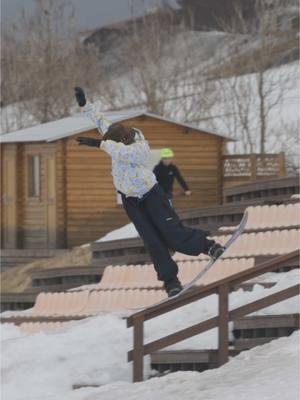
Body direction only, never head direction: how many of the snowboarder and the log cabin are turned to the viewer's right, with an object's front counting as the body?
0

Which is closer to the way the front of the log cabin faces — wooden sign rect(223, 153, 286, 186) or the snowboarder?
the snowboarder

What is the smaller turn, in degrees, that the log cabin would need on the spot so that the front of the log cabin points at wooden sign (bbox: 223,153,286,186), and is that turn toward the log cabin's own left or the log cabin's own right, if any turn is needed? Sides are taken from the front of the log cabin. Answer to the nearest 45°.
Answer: approximately 135° to the log cabin's own left

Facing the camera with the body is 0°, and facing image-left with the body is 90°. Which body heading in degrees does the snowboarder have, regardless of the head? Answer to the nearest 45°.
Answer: approximately 135°

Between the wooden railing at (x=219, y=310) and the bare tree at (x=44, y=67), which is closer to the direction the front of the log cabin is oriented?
the wooden railing

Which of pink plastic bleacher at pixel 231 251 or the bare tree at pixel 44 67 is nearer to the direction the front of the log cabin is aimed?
the pink plastic bleacher

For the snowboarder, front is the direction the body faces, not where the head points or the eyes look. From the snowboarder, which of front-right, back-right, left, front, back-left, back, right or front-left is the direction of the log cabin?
front-right

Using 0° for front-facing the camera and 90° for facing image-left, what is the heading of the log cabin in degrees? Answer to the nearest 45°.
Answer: approximately 45°

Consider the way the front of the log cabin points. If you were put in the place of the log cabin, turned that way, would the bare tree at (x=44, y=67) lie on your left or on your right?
on your right

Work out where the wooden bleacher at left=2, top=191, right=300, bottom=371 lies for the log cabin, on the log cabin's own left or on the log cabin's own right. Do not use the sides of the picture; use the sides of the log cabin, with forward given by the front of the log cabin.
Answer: on the log cabin's own left

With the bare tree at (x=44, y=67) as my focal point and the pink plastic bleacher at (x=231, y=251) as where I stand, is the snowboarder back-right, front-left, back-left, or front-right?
back-left

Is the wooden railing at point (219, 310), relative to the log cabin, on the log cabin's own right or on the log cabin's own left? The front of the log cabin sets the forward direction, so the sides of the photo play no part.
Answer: on the log cabin's own left
